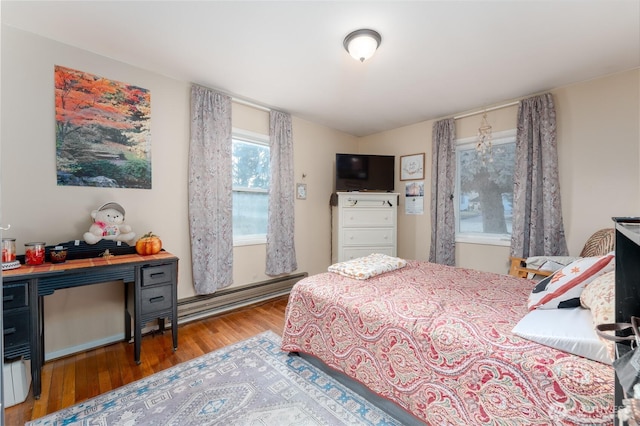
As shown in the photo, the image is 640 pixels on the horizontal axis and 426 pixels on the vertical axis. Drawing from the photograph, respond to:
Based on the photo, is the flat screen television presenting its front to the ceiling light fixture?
yes

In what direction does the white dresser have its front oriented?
toward the camera

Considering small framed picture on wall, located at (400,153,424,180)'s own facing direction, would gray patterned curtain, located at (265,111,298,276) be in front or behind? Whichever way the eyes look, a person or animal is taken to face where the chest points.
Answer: in front

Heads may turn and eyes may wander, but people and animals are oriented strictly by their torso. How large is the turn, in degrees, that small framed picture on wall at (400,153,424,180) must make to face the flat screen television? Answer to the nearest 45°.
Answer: approximately 45° to its right

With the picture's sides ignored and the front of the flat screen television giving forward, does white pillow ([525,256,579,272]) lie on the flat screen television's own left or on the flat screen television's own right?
on the flat screen television's own left

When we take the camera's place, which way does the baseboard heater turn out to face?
facing the viewer and to the right of the viewer

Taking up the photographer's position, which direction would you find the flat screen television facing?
facing the viewer

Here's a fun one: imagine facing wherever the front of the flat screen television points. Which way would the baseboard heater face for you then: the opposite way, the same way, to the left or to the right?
to the left

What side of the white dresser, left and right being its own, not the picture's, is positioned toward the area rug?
front

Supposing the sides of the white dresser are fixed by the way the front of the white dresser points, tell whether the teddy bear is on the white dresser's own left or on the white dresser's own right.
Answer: on the white dresser's own right

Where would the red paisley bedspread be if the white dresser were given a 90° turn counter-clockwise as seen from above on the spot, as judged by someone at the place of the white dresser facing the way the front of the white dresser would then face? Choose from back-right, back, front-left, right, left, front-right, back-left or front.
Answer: right

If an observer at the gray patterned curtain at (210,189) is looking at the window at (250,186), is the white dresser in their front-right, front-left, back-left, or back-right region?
front-right

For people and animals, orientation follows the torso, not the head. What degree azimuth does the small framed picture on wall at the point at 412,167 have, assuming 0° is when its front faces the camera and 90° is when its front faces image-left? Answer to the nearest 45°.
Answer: approximately 45°
